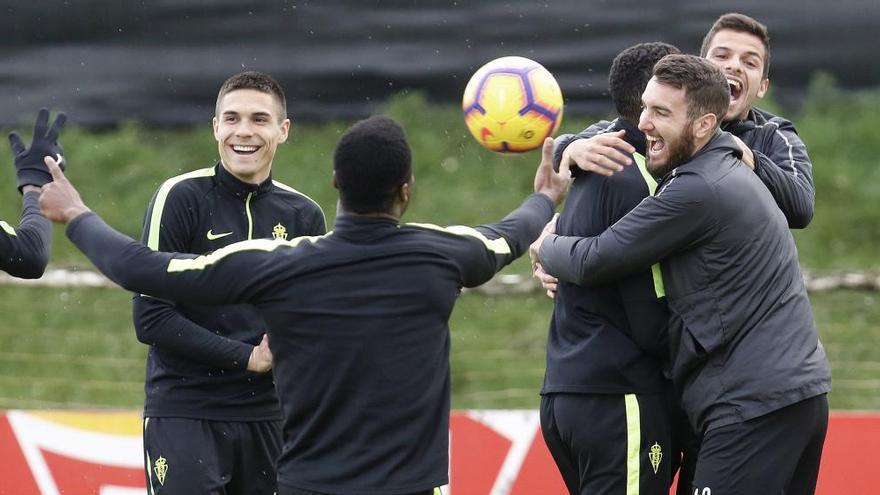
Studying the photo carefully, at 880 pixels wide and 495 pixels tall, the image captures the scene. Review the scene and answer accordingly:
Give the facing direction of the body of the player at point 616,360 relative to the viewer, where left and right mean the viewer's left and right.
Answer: facing away from the viewer and to the right of the viewer

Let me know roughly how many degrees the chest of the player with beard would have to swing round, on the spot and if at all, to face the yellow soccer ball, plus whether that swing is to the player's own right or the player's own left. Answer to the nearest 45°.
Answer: approximately 45° to the player's own right

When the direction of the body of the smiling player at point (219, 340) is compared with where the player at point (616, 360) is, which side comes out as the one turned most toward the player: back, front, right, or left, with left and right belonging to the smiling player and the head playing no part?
left

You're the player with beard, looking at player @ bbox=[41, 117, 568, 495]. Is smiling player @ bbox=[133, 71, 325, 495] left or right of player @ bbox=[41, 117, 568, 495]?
right

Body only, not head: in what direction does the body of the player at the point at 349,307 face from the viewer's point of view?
away from the camera

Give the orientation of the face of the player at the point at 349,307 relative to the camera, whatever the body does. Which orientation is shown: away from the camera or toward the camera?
away from the camera

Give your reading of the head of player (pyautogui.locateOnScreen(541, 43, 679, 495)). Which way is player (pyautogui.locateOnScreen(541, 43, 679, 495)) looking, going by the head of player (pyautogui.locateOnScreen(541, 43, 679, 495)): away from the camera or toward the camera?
away from the camera

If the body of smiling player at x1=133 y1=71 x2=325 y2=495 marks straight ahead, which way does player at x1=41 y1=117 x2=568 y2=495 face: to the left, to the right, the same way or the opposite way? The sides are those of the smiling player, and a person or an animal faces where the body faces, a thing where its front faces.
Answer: the opposite way

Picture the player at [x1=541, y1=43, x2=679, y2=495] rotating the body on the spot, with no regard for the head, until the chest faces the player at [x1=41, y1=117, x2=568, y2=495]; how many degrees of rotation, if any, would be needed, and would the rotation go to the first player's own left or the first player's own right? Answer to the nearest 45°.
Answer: approximately 180°
